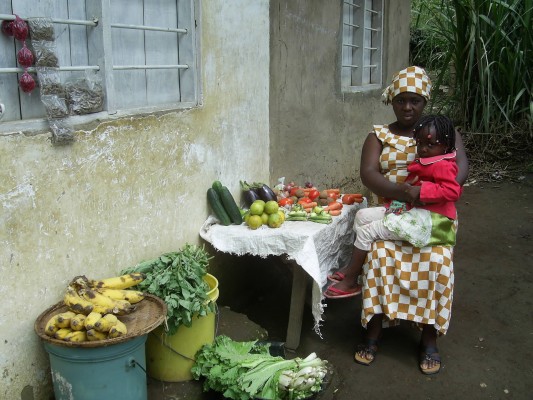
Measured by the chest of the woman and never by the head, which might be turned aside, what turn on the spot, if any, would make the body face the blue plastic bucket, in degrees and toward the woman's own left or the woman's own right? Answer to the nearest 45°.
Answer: approximately 45° to the woman's own right

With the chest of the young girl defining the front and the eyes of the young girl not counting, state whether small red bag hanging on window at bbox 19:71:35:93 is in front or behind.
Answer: in front

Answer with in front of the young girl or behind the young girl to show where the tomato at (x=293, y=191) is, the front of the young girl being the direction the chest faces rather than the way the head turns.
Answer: in front

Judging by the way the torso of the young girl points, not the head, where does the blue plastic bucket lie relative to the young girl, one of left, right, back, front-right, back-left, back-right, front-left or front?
front-left

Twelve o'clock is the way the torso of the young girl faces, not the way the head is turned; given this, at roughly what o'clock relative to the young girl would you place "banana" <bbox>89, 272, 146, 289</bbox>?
The banana is roughly at 11 o'clock from the young girl.

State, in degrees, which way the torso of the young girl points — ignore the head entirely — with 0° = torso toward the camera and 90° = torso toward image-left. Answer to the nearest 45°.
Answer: approximately 90°

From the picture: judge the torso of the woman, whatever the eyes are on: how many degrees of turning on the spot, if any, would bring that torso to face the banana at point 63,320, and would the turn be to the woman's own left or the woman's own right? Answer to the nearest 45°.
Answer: approximately 45° to the woman's own right

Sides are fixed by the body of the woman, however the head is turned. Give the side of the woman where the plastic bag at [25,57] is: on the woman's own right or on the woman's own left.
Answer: on the woman's own right

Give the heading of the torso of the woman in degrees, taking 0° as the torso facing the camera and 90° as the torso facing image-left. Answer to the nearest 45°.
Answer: approximately 0°

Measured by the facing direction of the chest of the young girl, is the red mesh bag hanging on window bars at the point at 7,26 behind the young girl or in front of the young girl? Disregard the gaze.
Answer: in front
